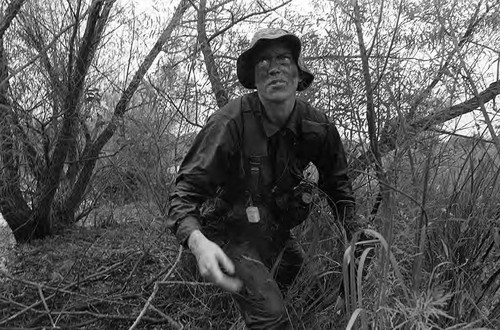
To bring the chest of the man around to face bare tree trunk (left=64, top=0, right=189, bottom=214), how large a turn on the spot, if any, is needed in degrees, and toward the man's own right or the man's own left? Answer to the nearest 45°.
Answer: approximately 135° to the man's own right

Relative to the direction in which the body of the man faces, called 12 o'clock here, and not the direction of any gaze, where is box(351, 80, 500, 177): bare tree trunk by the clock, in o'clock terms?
The bare tree trunk is roughly at 8 o'clock from the man.

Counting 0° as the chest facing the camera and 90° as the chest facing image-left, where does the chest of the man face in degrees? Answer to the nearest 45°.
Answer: approximately 0°

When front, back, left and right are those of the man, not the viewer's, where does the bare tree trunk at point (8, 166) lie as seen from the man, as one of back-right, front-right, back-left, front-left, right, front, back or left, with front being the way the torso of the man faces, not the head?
back-right

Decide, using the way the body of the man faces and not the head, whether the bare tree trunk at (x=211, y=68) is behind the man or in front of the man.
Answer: behind
